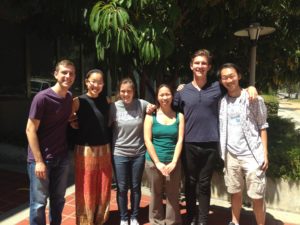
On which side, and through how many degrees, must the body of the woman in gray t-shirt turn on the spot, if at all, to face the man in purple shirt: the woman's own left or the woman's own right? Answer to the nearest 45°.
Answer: approximately 45° to the woman's own right

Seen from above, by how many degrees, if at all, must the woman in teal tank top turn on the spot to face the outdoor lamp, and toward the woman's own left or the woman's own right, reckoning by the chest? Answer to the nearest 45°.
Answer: approximately 135° to the woman's own left

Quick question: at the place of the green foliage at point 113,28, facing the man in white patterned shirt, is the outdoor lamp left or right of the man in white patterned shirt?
left

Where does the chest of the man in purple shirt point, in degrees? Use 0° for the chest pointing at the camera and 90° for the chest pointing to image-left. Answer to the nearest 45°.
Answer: approximately 315°

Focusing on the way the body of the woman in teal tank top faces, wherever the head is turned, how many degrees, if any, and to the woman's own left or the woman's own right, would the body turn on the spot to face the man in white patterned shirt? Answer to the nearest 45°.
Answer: approximately 90° to the woman's own left

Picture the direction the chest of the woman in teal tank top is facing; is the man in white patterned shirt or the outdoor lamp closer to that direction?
the man in white patterned shirt

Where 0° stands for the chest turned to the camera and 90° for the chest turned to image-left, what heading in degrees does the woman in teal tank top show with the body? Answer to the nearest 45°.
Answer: approximately 0°

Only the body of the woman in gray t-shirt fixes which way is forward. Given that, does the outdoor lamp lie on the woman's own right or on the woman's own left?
on the woman's own left
